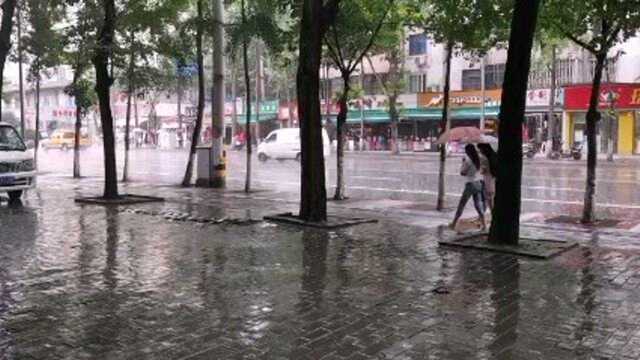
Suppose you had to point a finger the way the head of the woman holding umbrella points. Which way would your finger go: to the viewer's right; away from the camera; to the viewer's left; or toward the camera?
to the viewer's left

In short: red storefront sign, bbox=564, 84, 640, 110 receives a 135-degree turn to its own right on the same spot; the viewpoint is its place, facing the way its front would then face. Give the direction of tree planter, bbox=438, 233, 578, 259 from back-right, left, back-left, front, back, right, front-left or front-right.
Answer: back-left

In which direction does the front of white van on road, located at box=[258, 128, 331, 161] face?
to the viewer's left

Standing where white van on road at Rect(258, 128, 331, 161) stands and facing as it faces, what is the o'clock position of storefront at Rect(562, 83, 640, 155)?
The storefront is roughly at 6 o'clock from the white van on road.

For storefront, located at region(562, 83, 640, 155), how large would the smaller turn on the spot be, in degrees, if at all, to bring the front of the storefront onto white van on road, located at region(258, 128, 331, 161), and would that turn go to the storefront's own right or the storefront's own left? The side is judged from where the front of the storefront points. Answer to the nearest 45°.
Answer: approximately 45° to the storefront's own right

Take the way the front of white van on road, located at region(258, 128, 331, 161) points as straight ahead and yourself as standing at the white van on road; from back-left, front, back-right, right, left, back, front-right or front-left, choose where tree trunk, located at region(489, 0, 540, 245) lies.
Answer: left

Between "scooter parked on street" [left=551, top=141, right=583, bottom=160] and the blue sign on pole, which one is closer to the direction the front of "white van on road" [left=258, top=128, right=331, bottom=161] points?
the blue sign on pole

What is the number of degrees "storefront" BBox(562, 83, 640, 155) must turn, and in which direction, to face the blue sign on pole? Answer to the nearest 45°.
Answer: approximately 45° to its right

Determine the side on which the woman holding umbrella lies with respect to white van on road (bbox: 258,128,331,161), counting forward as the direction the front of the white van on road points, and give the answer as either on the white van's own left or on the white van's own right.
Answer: on the white van's own left

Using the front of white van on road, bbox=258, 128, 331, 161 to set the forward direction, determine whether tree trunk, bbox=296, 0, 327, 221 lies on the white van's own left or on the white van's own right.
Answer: on the white van's own left

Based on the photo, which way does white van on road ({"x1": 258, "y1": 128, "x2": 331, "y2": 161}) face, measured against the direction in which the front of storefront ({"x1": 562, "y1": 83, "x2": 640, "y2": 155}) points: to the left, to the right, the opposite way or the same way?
to the right

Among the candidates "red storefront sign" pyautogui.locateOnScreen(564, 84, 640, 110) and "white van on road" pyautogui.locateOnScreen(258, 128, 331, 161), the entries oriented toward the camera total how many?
1

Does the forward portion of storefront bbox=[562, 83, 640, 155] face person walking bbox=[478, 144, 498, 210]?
yes

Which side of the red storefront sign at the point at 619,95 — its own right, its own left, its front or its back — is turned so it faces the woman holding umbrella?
front
